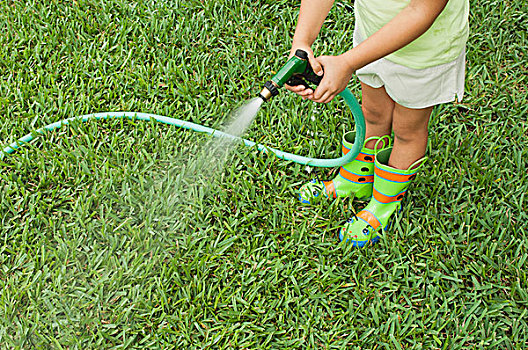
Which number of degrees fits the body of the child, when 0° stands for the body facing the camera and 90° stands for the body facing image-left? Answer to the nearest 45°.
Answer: approximately 45°
